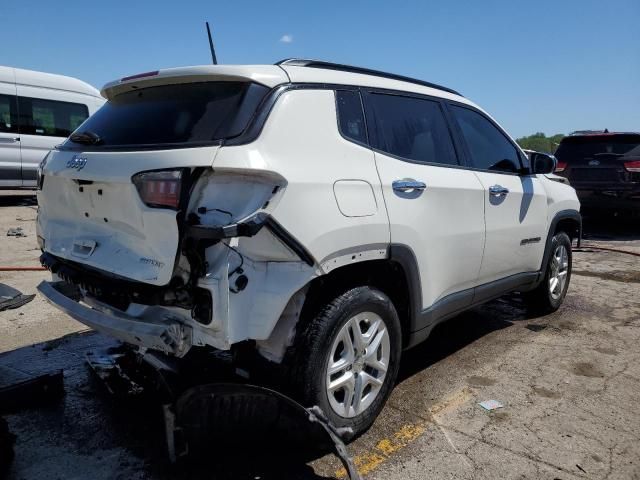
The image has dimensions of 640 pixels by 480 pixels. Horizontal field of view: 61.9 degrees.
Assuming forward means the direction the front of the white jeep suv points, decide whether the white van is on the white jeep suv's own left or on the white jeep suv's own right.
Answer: on the white jeep suv's own left

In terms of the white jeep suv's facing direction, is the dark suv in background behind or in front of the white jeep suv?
in front

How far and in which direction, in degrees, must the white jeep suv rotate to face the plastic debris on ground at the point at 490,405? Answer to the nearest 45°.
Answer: approximately 45° to its right

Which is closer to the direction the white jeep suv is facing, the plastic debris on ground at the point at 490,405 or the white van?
the plastic debris on ground

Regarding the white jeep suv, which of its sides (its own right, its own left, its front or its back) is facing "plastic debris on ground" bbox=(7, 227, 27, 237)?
left

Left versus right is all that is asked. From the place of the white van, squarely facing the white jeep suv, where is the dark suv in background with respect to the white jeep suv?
left

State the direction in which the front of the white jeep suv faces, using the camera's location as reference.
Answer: facing away from the viewer and to the right of the viewer
